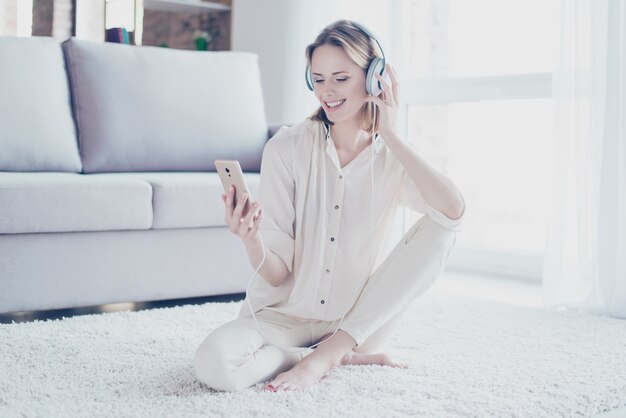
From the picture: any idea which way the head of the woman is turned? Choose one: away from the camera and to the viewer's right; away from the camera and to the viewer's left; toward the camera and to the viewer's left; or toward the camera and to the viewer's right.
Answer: toward the camera and to the viewer's left

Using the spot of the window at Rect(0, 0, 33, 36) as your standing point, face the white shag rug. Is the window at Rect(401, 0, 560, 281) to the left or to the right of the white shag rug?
left

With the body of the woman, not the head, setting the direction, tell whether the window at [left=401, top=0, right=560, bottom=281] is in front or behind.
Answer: behind

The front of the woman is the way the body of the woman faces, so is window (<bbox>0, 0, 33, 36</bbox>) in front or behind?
behind

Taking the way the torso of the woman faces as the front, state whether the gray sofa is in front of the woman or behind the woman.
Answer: behind

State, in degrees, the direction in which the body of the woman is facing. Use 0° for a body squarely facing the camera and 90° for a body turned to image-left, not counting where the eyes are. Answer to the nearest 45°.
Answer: approximately 0°
